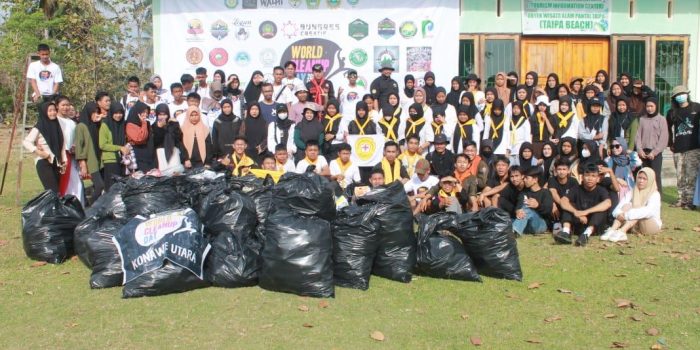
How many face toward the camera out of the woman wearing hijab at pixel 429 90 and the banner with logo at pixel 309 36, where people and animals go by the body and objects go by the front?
2

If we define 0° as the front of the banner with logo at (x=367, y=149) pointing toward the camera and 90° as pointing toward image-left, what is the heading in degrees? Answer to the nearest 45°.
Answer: approximately 0°

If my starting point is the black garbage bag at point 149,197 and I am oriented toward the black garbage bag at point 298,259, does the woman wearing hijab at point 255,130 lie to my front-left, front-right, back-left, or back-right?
back-left

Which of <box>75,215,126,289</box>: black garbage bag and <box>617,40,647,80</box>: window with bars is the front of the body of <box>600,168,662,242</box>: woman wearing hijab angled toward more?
the black garbage bag

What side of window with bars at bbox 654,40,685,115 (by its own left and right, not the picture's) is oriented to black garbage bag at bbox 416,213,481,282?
front

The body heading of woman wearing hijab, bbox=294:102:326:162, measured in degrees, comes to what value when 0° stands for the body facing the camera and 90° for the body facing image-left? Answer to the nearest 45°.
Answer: approximately 0°

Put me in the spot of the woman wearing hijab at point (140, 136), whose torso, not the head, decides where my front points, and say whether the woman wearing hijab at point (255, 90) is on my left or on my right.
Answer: on my left
